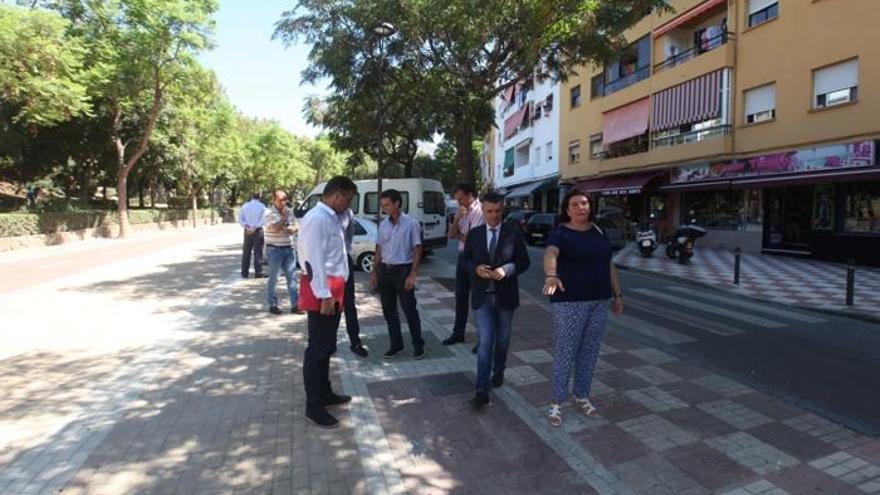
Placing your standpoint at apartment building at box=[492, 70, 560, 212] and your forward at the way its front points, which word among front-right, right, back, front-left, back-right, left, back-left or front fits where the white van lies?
front-left

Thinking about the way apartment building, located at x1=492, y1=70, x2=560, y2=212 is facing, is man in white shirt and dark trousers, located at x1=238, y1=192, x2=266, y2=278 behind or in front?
in front

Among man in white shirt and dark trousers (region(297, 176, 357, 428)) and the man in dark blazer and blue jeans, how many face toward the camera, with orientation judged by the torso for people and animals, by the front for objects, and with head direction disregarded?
1

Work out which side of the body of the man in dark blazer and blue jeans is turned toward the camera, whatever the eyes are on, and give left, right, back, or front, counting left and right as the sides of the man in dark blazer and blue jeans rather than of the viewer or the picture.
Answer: front

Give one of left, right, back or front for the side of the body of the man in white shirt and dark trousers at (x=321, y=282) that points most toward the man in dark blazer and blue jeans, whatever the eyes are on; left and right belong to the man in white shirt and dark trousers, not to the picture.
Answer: front

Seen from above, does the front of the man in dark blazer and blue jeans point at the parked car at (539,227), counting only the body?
no

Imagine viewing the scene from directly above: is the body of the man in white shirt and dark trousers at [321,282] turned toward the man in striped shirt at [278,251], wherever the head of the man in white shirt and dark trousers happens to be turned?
no

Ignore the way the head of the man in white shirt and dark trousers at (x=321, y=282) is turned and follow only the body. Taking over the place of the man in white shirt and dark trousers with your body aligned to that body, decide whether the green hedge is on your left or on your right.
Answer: on your left

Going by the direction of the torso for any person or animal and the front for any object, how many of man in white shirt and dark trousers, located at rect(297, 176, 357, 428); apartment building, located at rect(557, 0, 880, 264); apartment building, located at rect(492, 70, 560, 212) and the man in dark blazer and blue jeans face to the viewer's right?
1

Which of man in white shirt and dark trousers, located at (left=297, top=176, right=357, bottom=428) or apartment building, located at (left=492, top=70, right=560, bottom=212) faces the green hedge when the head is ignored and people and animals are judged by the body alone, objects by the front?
the apartment building

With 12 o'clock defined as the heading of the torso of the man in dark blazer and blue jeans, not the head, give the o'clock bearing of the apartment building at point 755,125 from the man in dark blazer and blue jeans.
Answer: The apartment building is roughly at 7 o'clock from the man in dark blazer and blue jeans.

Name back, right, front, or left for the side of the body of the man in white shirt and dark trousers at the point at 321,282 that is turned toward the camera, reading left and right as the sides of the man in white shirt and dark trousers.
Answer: right

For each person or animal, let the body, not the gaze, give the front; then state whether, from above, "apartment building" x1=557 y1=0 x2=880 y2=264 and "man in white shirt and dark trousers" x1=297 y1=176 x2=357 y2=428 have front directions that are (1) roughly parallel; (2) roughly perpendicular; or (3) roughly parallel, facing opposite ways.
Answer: roughly parallel, facing opposite ways

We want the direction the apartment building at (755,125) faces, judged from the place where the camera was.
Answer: facing the viewer and to the left of the viewer

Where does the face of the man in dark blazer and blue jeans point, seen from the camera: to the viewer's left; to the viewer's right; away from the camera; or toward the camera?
toward the camera

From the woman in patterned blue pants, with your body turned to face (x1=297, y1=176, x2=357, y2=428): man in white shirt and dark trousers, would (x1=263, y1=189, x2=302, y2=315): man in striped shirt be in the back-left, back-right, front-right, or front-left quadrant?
front-right

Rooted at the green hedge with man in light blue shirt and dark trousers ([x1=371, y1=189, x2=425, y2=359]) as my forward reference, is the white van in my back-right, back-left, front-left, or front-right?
front-left

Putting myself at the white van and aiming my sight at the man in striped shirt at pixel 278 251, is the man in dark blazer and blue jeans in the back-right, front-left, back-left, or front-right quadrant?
front-left
